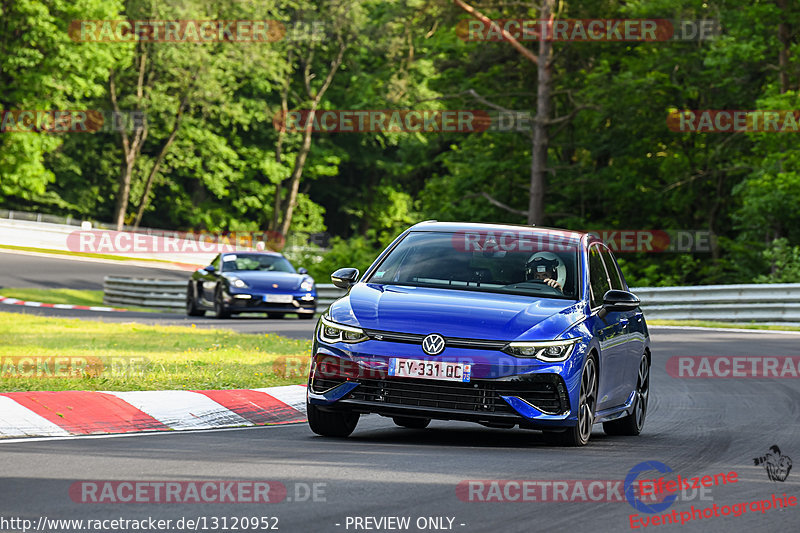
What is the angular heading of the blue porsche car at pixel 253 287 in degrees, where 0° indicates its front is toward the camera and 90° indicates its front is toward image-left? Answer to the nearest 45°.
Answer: approximately 315°

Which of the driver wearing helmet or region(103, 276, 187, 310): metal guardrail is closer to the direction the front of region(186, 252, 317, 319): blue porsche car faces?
the driver wearing helmet

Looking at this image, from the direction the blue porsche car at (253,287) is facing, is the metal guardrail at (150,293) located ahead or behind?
behind
